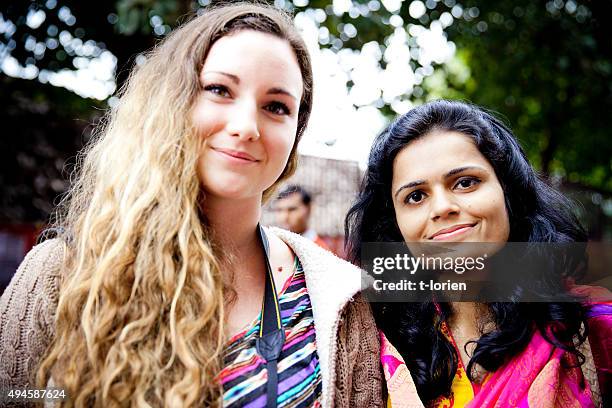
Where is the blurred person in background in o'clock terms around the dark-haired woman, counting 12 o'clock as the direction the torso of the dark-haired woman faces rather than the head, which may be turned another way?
The blurred person in background is roughly at 5 o'clock from the dark-haired woman.

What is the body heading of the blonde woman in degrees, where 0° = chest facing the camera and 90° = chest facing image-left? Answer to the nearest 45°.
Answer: approximately 315°

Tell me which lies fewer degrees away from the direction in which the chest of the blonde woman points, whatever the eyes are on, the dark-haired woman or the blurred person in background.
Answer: the dark-haired woman

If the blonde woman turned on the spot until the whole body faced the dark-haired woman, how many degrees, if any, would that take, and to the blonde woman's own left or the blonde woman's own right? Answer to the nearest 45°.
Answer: approximately 45° to the blonde woman's own left
